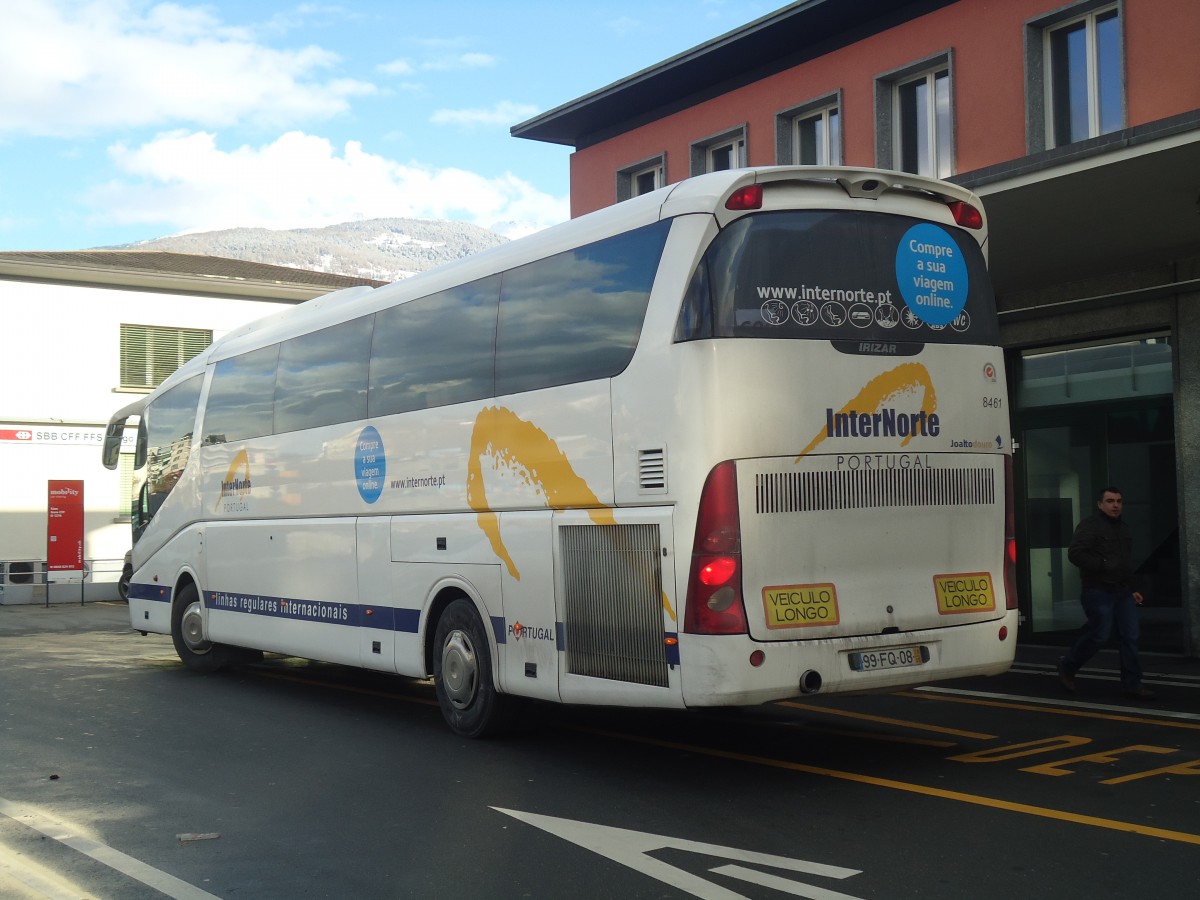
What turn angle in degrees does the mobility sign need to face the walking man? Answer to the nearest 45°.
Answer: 0° — it already faces them

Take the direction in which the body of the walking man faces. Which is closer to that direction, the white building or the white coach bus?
the white coach bus

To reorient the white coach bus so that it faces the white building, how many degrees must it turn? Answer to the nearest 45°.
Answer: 0° — it already faces it

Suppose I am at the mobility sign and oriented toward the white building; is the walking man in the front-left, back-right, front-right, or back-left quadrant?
back-right

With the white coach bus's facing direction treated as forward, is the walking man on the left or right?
on its right

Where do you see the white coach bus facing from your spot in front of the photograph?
facing away from the viewer and to the left of the viewer

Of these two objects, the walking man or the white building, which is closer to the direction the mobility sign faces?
the walking man

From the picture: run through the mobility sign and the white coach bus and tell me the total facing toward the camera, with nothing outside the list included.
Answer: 1

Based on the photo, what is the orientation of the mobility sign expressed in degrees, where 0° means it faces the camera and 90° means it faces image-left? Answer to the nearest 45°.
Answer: approximately 0°

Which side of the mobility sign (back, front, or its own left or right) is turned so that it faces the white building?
back

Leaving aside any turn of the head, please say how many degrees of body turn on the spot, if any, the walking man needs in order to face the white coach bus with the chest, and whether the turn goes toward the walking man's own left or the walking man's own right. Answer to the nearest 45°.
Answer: approximately 90° to the walking man's own right
